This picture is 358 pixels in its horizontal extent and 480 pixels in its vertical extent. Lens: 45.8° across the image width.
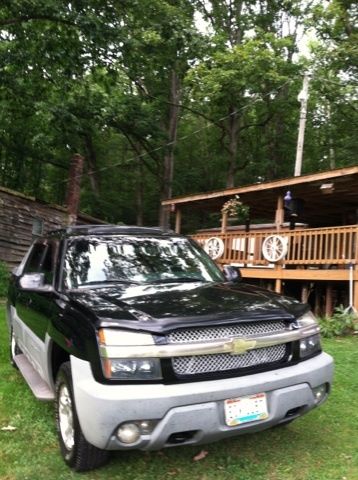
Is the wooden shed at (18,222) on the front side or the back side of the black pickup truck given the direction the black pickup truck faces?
on the back side

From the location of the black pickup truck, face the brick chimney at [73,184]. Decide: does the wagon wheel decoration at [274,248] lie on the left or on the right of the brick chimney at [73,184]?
right

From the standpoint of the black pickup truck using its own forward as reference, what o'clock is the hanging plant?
The hanging plant is roughly at 8 o'clock from the black pickup truck.

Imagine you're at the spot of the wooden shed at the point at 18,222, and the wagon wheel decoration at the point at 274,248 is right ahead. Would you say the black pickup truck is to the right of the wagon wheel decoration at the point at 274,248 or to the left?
right

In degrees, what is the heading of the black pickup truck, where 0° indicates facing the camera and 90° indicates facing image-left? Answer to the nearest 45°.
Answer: approximately 315°

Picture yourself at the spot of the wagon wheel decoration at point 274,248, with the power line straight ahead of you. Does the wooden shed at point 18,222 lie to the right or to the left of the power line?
left

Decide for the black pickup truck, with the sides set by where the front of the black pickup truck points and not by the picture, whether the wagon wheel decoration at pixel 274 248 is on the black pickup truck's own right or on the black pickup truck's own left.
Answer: on the black pickup truck's own left

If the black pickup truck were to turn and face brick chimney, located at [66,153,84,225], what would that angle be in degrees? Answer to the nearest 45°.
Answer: approximately 135° to its left

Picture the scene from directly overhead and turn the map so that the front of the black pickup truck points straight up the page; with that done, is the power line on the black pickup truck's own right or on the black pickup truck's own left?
on the black pickup truck's own left
